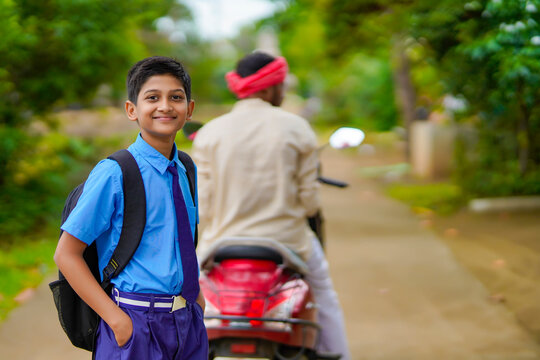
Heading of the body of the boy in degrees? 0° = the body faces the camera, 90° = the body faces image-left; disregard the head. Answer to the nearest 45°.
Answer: approximately 315°

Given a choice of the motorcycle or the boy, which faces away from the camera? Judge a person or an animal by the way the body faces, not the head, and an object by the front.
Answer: the motorcycle

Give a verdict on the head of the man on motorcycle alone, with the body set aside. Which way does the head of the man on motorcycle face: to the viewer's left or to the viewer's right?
to the viewer's right

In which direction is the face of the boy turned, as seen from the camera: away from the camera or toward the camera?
toward the camera

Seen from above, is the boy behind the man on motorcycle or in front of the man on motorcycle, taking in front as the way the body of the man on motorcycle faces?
behind

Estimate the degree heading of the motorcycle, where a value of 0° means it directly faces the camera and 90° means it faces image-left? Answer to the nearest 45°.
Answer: approximately 180°

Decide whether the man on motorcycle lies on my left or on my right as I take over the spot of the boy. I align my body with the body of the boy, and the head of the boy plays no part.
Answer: on my left

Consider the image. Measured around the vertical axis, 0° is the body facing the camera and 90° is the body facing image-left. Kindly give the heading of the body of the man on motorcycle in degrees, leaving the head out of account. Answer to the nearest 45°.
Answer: approximately 180°

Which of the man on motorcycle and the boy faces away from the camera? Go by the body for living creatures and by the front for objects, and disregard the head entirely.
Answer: the man on motorcycle

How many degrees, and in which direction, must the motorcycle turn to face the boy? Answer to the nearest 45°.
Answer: approximately 180°
